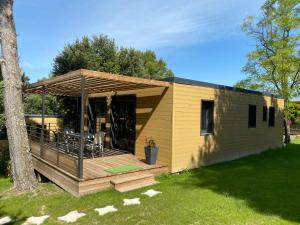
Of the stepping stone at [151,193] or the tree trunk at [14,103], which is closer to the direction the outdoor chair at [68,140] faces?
the stepping stone

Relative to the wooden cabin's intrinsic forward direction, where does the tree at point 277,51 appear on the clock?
The tree is roughly at 6 o'clock from the wooden cabin.

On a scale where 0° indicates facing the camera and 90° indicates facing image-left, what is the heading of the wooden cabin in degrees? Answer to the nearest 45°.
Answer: approximately 45°

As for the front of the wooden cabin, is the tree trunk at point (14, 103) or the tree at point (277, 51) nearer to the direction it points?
the tree trunk

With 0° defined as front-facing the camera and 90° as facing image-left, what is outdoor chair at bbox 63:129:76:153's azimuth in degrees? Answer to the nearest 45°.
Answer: approximately 315°

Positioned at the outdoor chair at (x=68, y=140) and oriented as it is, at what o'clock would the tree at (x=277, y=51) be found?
The tree is roughly at 10 o'clock from the outdoor chair.

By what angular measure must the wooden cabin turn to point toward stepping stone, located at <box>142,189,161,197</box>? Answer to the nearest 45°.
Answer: approximately 45° to its left

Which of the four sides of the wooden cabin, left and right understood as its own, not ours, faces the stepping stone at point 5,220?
front

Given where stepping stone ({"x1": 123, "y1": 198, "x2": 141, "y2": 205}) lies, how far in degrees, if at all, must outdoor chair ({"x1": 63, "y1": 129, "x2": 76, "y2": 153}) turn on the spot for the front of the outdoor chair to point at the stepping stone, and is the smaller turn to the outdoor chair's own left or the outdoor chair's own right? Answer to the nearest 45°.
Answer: approximately 45° to the outdoor chair's own right

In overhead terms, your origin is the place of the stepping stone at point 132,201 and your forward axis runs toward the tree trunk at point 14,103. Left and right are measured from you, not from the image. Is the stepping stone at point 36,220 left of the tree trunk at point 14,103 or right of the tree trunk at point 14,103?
left

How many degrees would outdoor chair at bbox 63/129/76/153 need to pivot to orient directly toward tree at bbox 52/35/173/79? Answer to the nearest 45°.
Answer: approximately 135° to its left

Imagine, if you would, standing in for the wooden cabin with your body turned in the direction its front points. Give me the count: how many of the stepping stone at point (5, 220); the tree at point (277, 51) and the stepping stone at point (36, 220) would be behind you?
1
